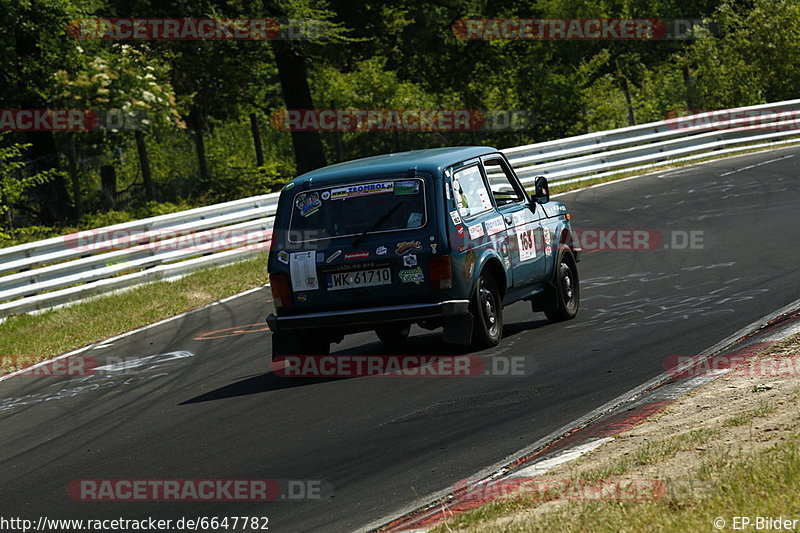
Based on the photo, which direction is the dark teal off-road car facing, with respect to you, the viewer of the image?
facing away from the viewer and to the right of the viewer

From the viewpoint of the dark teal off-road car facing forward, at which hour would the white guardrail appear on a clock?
The white guardrail is roughly at 10 o'clock from the dark teal off-road car.
